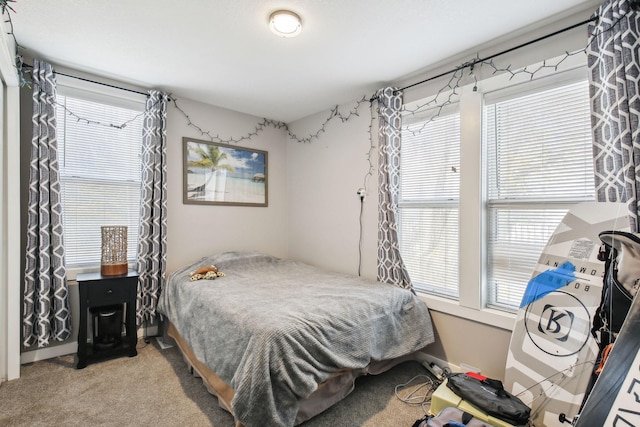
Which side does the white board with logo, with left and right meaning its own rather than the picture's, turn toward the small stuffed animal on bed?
right

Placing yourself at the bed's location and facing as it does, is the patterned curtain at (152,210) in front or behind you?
behind

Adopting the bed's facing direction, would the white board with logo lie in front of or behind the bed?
in front

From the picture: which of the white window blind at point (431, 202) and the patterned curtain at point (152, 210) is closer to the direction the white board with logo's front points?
the patterned curtain

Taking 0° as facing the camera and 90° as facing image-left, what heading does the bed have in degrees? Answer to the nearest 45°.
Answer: approximately 315°

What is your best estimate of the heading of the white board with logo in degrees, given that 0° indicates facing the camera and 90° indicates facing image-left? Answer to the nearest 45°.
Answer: approximately 0°

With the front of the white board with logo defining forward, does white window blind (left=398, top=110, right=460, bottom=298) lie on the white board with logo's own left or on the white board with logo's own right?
on the white board with logo's own right

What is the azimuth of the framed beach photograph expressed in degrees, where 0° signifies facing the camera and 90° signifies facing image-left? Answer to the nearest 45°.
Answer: approximately 315°
